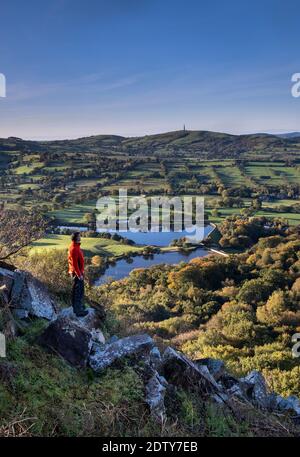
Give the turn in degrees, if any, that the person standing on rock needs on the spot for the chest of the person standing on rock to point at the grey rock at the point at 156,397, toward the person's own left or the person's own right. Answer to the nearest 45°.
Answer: approximately 90° to the person's own right

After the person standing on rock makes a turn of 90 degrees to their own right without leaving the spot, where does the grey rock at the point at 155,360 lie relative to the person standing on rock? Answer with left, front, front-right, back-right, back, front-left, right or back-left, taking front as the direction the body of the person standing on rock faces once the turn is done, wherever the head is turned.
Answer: front-left

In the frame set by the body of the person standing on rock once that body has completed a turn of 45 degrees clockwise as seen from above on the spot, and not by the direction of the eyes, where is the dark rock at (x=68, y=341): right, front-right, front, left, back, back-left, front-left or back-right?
front-right

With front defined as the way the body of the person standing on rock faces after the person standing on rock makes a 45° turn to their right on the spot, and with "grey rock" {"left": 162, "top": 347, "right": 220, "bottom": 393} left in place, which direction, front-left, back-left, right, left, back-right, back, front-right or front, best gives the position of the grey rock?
front

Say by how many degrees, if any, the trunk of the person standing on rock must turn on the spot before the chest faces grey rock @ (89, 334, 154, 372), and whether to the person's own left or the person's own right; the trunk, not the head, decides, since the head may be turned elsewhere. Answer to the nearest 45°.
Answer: approximately 90° to the person's own right

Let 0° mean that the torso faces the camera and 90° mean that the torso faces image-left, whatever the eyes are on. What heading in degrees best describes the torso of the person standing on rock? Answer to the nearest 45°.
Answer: approximately 270°

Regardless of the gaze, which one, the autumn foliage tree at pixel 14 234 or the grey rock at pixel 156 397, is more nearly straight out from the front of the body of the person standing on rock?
the grey rock

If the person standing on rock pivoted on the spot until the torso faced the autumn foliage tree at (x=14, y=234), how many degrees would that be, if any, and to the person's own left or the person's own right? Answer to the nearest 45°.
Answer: approximately 90° to the person's own left
